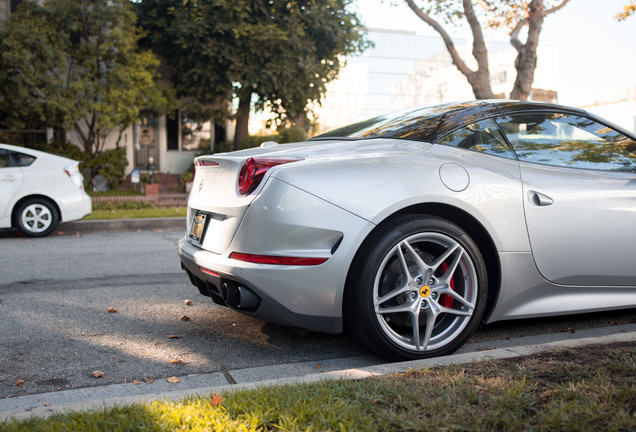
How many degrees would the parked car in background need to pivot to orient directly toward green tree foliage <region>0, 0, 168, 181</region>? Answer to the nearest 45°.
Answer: approximately 90° to its right

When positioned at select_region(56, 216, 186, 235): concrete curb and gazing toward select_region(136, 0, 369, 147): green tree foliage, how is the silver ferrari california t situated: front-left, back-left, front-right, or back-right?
back-right

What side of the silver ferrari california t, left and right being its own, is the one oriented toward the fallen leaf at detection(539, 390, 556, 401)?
right

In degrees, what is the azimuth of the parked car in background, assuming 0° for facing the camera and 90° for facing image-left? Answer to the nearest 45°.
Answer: approximately 90°

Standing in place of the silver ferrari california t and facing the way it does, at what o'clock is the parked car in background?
The parked car in background is roughly at 9 o'clock from the silver ferrari california t.

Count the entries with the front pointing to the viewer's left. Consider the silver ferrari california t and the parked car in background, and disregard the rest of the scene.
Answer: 1

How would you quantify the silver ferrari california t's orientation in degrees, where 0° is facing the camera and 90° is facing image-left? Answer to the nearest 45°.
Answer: approximately 225°

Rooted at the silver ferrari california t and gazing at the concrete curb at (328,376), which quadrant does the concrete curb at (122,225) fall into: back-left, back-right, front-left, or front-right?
back-right

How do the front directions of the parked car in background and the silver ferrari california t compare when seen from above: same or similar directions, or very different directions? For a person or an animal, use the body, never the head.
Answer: very different directions

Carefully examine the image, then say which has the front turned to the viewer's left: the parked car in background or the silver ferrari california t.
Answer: the parked car in background

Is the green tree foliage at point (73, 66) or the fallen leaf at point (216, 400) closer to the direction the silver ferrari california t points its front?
the green tree foliage

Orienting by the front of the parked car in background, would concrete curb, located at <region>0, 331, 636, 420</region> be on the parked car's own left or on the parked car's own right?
on the parked car's own left

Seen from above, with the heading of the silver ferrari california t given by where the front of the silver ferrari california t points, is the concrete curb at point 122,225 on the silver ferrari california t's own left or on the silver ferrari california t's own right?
on the silver ferrari california t's own left

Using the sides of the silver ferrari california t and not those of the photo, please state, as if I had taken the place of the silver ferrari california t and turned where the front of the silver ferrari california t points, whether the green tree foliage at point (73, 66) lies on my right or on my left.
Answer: on my left

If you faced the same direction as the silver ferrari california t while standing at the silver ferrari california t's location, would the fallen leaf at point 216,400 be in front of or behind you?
behind
